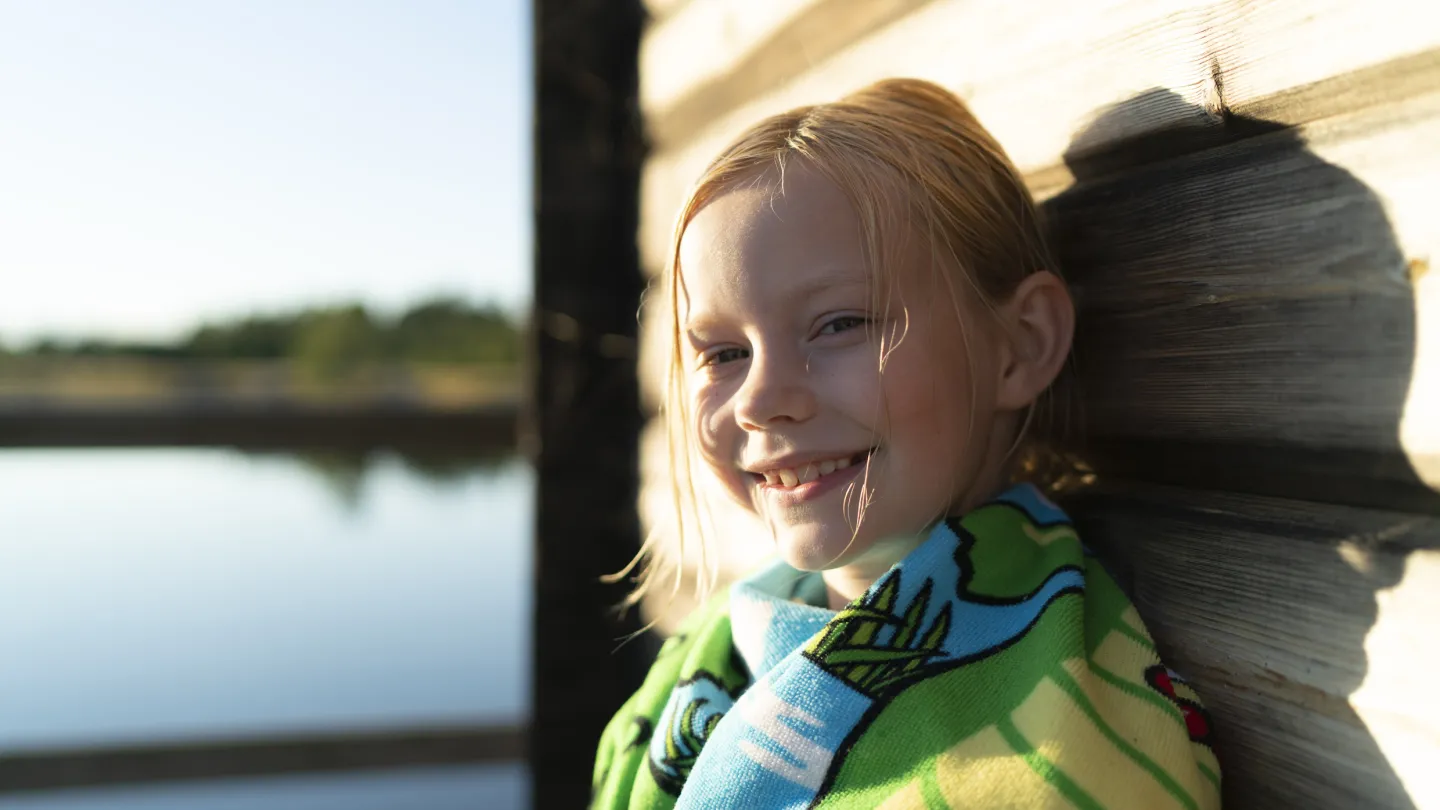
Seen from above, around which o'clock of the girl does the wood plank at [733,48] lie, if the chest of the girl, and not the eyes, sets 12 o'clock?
The wood plank is roughly at 4 o'clock from the girl.

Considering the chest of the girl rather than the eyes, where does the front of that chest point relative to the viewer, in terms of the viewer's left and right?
facing the viewer and to the left of the viewer

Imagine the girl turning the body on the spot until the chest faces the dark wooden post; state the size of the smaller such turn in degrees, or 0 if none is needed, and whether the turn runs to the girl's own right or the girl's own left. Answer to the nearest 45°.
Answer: approximately 90° to the girl's own right

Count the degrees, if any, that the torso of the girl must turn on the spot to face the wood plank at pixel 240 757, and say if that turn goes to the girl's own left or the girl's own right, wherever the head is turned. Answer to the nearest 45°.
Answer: approximately 90° to the girl's own right

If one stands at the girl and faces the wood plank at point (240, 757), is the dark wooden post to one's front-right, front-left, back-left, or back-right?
front-right

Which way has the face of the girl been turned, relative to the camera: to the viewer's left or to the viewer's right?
to the viewer's left
